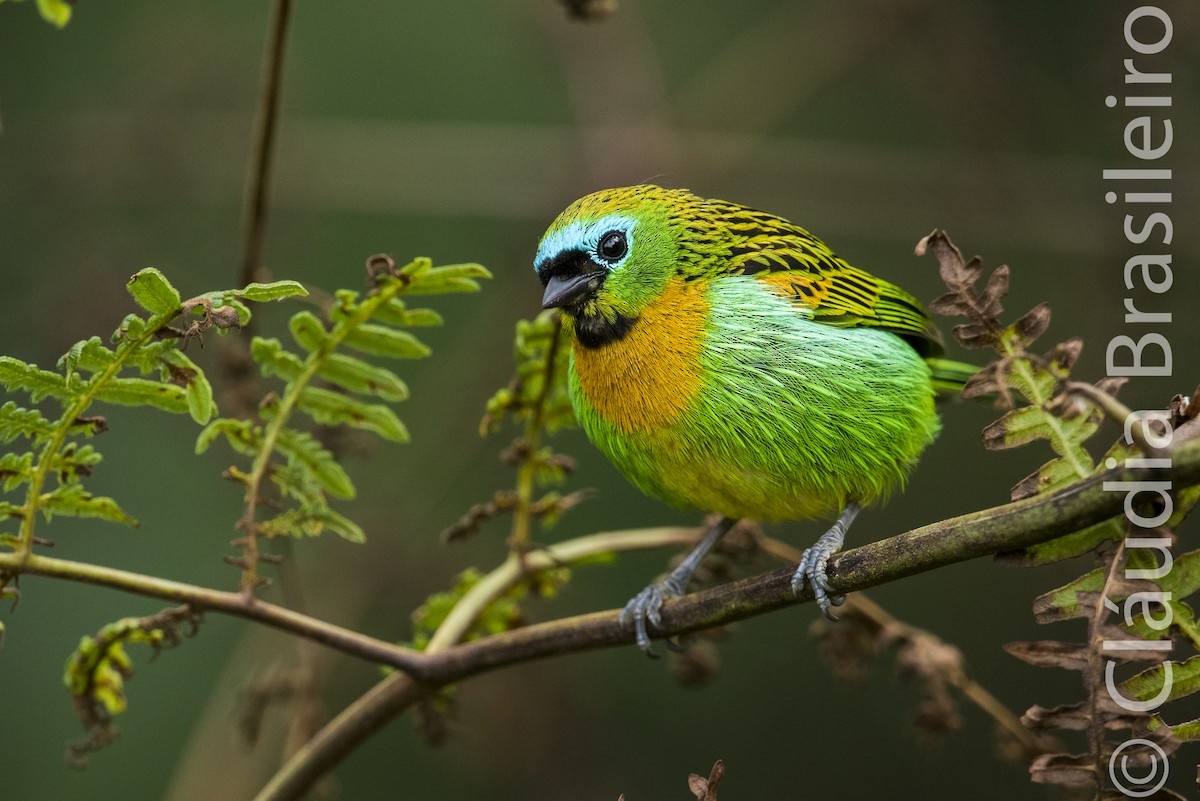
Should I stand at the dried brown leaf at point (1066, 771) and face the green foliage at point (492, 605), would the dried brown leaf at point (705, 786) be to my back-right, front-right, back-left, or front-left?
front-left

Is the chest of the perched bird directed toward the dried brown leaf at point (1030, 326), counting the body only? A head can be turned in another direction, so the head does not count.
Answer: no

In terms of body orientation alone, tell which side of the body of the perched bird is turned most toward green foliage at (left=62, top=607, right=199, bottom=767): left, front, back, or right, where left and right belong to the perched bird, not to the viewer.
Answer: front

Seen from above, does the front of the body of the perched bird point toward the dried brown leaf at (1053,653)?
no

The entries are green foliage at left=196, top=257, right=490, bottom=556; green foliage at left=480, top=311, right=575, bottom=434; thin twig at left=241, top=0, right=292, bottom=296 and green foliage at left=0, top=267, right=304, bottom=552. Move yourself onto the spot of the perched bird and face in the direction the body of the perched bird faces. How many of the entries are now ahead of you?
4

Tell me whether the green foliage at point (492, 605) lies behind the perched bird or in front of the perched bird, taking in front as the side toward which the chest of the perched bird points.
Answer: in front

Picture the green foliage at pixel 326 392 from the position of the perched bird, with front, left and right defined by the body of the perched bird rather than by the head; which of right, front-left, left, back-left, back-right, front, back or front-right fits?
front

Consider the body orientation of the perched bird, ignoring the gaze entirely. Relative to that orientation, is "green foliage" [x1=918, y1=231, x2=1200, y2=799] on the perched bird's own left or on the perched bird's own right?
on the perched bird's own left

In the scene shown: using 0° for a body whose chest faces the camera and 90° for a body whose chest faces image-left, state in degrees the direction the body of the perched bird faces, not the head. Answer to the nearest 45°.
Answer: approximately 45°

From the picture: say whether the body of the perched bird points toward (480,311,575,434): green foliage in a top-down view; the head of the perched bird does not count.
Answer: yes

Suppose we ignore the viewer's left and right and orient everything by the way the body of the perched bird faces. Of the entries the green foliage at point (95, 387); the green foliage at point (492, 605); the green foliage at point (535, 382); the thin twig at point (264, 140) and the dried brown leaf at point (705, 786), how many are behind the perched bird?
0

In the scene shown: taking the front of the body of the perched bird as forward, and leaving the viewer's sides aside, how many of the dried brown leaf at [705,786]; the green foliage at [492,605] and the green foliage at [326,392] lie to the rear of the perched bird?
0

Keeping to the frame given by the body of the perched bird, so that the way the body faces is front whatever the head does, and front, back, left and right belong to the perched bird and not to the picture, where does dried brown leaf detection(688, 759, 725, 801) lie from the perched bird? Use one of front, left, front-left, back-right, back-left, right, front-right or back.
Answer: front-left

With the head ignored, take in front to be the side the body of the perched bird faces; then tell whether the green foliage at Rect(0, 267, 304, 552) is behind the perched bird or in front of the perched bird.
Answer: in front

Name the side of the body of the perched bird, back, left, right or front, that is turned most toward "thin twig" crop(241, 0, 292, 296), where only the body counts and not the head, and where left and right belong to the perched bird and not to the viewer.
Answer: right

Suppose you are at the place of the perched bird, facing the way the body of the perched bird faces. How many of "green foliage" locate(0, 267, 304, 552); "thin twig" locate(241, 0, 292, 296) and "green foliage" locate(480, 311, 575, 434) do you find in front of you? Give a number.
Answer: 3
